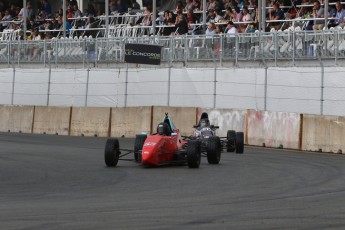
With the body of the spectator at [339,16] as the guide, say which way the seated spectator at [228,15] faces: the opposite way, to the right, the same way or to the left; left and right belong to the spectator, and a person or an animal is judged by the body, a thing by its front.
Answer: the same way

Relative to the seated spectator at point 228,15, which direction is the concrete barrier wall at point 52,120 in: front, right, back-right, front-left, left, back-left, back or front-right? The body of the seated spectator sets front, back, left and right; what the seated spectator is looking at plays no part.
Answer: front-right

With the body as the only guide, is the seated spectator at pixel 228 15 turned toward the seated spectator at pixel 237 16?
no

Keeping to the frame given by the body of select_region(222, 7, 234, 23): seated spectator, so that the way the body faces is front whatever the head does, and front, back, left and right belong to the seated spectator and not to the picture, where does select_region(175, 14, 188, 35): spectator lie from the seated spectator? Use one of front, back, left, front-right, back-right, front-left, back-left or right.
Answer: front-right

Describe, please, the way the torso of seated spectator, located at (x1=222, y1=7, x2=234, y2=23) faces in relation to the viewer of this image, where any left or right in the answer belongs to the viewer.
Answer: facing the viewer and to the left of the viewer

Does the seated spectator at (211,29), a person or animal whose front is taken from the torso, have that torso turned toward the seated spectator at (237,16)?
no

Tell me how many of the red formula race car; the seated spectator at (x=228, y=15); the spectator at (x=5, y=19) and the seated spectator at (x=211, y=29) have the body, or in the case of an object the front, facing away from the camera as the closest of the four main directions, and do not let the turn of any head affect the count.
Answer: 0

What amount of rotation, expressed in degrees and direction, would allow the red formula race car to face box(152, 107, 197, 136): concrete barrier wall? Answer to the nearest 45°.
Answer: approximately 135° to its right

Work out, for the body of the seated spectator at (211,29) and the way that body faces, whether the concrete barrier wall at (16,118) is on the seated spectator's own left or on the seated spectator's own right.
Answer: on the seated spectator's own right

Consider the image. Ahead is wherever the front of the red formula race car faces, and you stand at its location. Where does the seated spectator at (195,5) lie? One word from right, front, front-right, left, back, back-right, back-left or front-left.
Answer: back-right

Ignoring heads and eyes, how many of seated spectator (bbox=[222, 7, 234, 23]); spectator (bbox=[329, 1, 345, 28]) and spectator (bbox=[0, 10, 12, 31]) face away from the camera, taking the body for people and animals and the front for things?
0

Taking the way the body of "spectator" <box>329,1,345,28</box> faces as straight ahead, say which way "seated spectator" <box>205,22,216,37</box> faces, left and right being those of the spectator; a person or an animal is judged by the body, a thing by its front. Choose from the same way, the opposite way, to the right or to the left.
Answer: the same way
